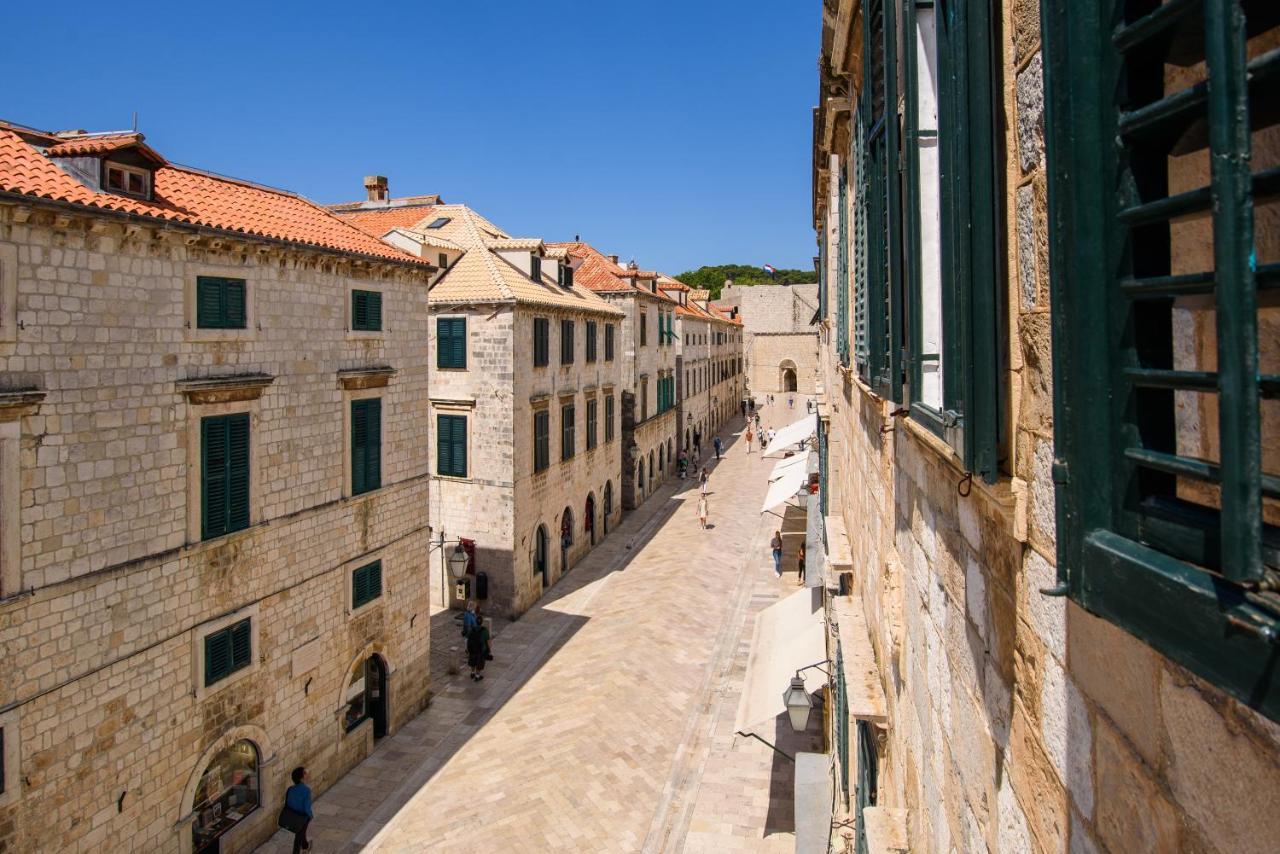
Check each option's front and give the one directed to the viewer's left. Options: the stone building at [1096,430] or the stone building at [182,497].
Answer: the stone building at [1096,430]

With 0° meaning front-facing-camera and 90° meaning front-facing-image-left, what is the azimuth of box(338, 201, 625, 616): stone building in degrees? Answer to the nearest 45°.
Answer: approximately 315°

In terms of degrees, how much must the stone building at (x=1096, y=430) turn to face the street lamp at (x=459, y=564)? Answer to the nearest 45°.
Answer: approximately 45° to its right

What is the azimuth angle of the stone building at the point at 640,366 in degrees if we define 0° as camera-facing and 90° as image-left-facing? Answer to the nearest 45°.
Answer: approximately 315°

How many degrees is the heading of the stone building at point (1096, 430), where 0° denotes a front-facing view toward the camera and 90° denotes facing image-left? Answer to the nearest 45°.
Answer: approximately 90°

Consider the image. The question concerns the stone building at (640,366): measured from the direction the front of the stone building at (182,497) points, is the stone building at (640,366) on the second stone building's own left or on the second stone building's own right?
on the second stone building's own left

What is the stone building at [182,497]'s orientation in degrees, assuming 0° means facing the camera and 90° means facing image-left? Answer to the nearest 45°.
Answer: approximately 315°
